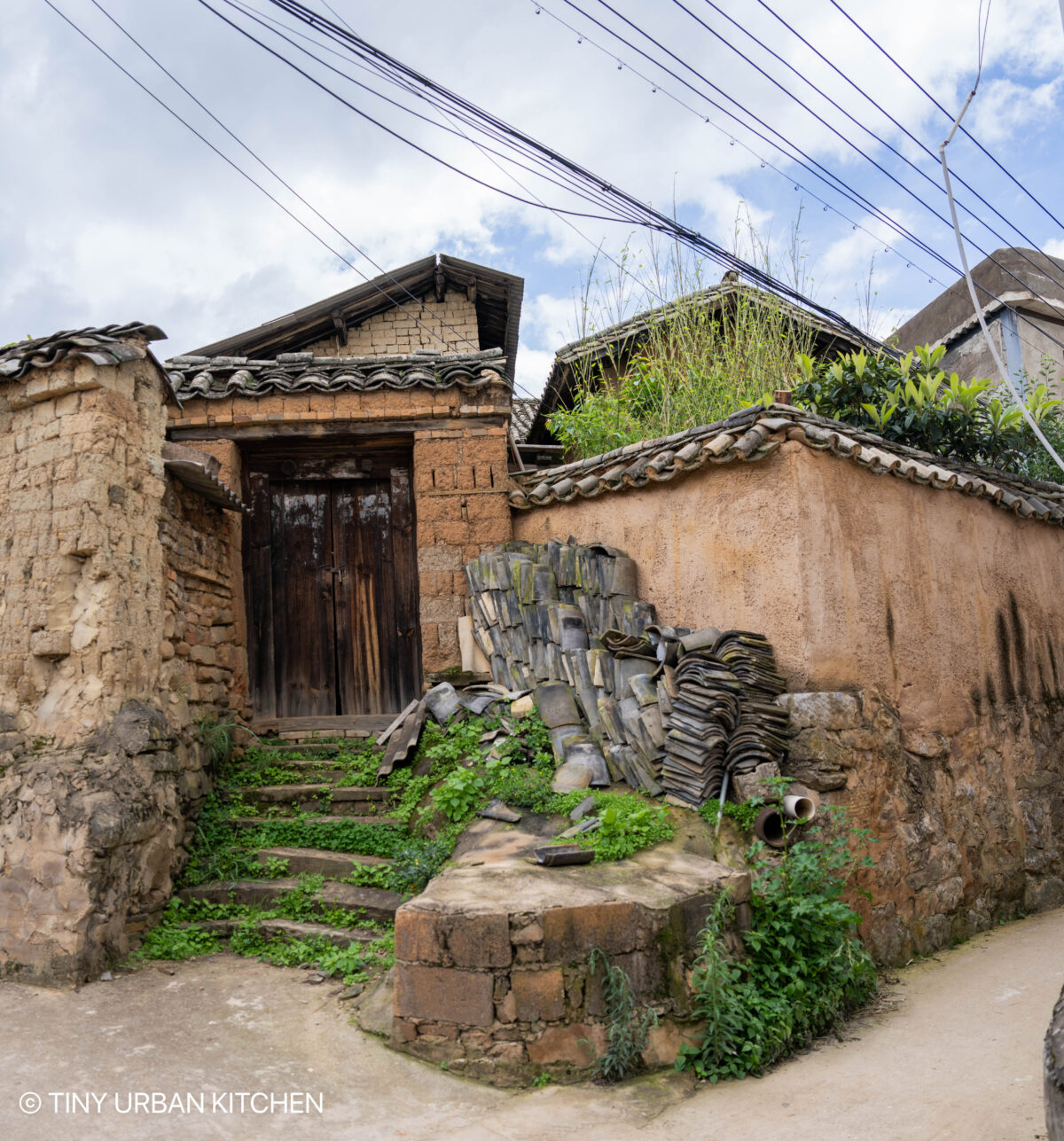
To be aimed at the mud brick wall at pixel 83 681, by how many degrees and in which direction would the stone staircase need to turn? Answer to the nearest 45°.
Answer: approximately 90° to its right

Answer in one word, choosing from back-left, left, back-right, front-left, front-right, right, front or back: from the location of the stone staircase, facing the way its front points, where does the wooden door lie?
back

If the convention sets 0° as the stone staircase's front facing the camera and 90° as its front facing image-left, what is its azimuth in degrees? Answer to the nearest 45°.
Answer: approximately 0°

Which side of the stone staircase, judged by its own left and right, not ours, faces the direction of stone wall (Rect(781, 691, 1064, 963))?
left

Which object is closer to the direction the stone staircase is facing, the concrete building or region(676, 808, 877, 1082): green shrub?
the green shrub

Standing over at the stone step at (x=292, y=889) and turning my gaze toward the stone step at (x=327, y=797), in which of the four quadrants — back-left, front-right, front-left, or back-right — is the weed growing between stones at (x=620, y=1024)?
back-right
